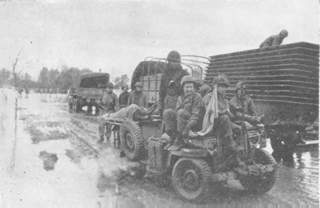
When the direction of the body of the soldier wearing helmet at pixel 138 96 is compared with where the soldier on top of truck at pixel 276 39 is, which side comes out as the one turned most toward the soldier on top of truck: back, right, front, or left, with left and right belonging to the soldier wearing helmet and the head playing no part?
left

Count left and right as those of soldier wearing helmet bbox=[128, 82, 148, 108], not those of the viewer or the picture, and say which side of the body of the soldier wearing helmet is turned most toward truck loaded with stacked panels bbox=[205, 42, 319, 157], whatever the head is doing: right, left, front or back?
left
